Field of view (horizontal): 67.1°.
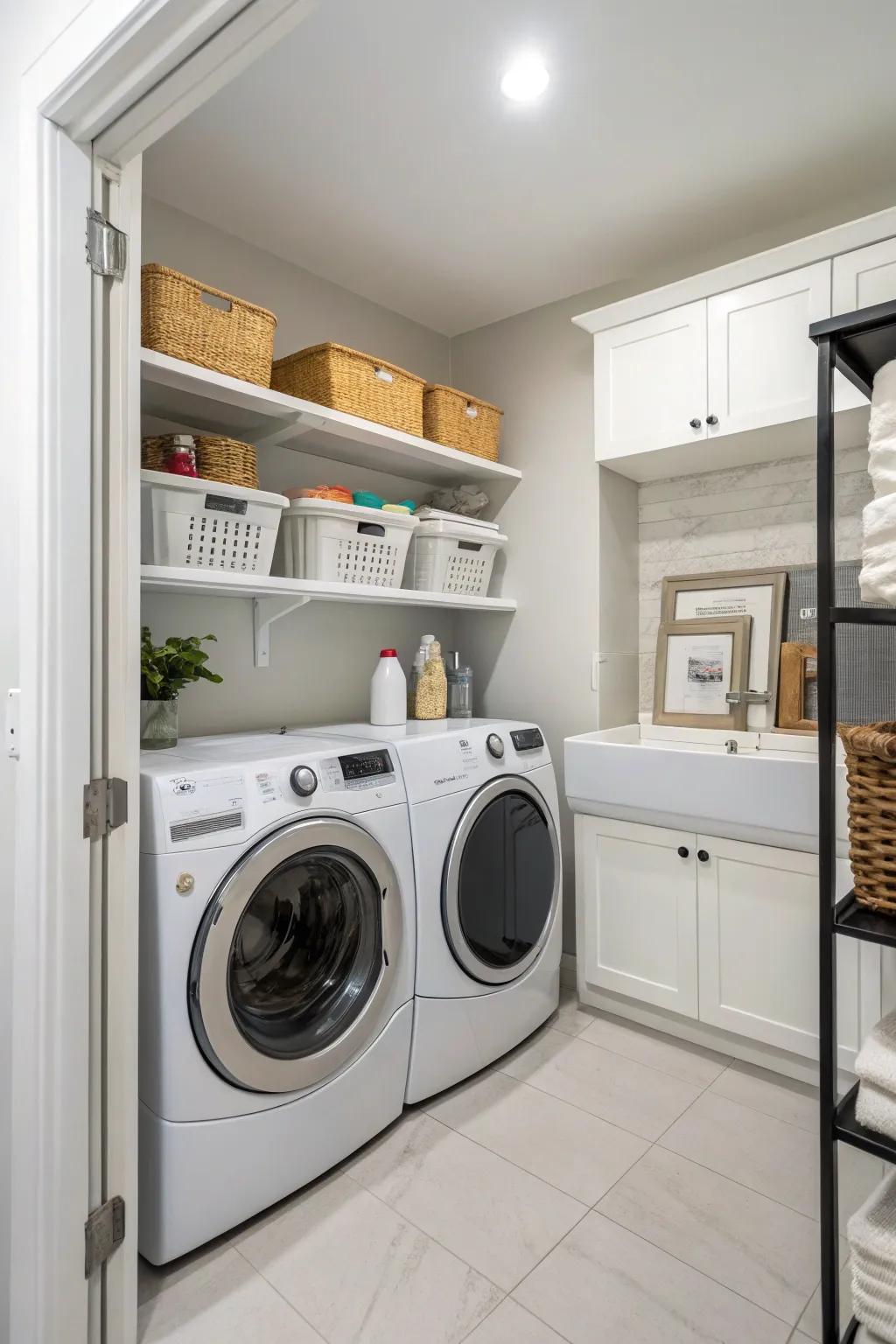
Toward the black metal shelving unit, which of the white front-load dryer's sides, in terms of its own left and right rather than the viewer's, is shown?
front

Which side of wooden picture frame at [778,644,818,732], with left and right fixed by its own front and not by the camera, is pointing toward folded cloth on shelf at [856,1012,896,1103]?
front

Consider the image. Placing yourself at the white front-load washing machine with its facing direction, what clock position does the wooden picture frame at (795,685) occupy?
The wooden picture frame is roughly at 10 o'clock from the white front-load washing machine.

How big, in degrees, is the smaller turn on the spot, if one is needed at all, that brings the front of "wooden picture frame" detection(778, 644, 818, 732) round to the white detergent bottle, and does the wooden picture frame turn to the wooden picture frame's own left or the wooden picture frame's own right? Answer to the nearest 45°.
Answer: approximately 45° to the wooden picture frame's own right

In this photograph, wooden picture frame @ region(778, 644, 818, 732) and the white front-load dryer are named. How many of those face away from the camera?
0

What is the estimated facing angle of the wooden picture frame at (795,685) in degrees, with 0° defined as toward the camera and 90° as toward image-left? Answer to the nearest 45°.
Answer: approximately 0°

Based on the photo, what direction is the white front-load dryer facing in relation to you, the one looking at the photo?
facing the viewer and to the right of the viewer
